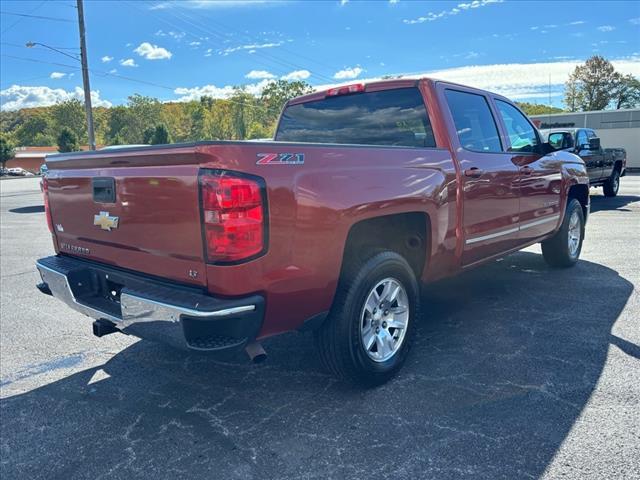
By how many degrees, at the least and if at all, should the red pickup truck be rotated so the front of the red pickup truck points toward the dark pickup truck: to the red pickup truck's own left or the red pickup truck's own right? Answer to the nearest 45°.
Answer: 0° — it already faces it

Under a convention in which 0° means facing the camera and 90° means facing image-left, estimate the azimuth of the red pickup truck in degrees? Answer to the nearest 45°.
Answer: approximately 225°

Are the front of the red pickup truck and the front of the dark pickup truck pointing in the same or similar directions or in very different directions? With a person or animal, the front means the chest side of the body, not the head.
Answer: very different directions
